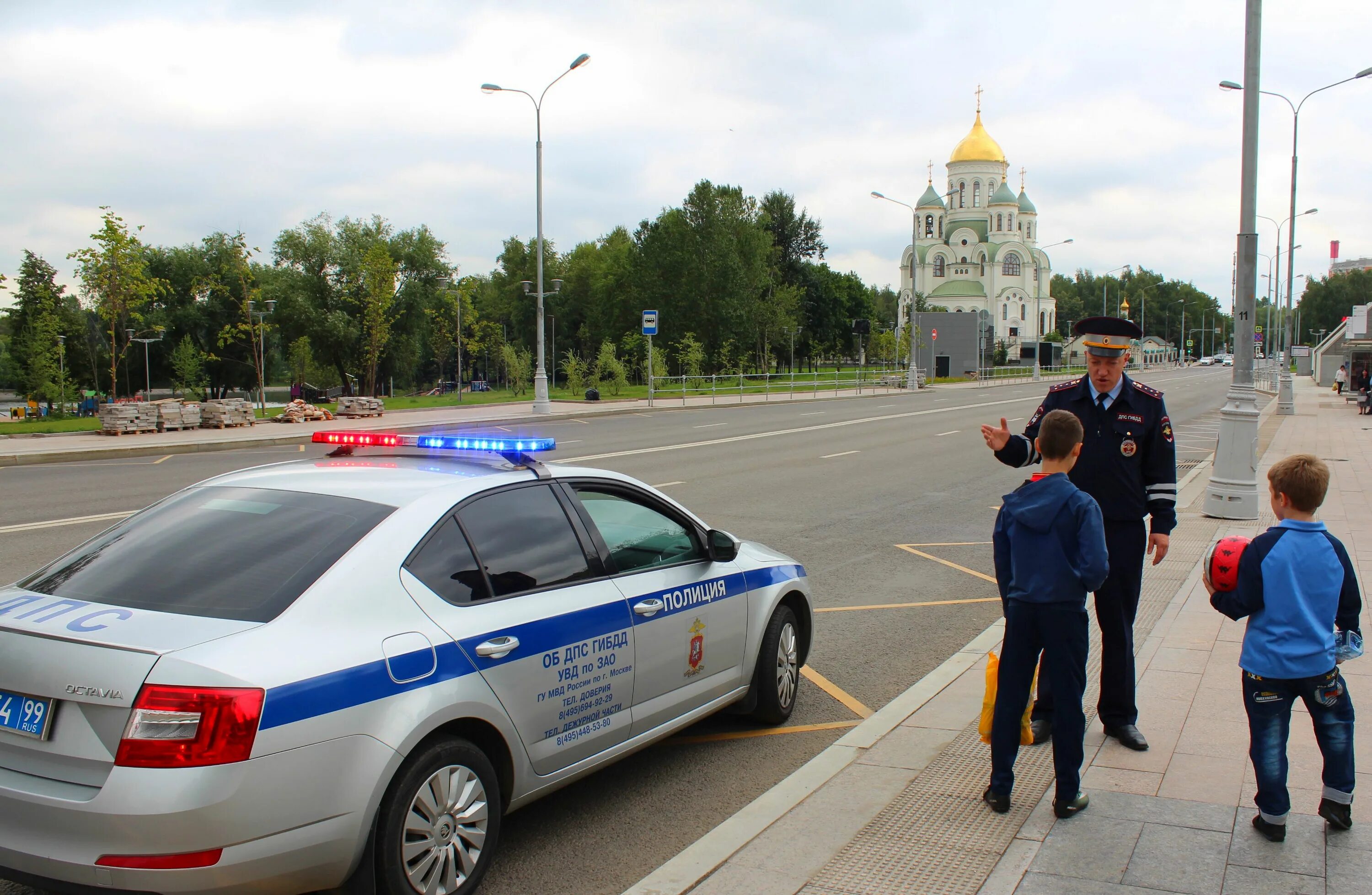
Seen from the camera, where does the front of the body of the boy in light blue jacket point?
away from the camera

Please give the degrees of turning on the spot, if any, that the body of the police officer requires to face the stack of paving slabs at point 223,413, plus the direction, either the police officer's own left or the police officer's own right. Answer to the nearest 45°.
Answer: approximately 135° to the police officer's own right

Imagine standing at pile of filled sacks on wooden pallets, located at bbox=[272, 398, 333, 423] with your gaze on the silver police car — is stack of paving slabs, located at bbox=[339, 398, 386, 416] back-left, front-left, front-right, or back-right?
back-left

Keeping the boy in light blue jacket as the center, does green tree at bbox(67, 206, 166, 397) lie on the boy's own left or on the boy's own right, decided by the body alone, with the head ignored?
on the boy's own left

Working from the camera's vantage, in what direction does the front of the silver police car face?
facing away from the viewer and to the right of the viewer

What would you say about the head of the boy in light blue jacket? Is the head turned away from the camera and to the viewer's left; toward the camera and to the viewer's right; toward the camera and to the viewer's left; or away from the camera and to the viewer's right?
away from the camera and to the viewer's left

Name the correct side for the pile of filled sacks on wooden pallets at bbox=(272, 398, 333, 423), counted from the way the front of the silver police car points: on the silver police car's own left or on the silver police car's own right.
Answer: on the silver police car's own left

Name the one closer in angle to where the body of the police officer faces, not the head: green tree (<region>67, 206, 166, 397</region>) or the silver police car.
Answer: the silver police car

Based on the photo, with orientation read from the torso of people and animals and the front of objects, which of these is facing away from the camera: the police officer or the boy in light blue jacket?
the boy in light blue jacket

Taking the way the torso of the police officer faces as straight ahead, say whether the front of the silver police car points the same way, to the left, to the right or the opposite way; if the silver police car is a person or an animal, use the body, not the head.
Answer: the opposite way
